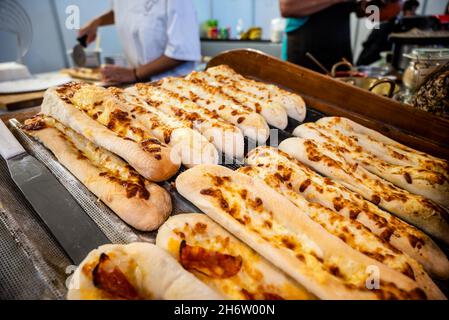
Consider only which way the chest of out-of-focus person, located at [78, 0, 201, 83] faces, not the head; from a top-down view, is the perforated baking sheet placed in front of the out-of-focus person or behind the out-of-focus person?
in front

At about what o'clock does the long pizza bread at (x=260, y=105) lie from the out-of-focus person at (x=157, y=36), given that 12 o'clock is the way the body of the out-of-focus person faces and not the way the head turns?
The long pizza bread is roughly at 10 o'clock from the out-of-focus person.

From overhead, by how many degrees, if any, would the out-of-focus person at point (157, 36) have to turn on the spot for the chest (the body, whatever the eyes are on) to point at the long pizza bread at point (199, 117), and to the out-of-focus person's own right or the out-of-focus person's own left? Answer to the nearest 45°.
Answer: approximately 45° to the out-of-focus person's own left

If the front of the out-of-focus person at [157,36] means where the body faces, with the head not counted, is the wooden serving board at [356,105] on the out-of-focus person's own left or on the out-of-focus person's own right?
on the out-of-focus person's own left

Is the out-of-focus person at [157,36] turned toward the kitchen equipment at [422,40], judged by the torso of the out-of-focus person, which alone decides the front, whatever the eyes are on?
no

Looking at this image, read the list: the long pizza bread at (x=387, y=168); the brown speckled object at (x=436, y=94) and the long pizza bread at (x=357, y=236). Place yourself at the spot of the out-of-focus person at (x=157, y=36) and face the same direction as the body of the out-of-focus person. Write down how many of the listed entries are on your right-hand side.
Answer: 0

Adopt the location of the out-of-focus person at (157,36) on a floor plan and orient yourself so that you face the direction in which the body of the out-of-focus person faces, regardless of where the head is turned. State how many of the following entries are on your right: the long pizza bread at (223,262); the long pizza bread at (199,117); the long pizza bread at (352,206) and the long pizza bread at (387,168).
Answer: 0

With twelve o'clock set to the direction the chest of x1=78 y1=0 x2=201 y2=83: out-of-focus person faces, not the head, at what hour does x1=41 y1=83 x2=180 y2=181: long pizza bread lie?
The long pizza bread is roughly at 11 o'clock from the out-of-focus person.

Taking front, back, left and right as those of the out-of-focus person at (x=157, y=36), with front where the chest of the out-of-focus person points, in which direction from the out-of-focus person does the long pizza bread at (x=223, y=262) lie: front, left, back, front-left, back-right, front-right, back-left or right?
front-left

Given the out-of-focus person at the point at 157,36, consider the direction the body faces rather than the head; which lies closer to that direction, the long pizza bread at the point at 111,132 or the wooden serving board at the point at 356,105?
the long pizza bread

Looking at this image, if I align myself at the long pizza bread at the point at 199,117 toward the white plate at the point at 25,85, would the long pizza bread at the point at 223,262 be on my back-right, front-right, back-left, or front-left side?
back-left

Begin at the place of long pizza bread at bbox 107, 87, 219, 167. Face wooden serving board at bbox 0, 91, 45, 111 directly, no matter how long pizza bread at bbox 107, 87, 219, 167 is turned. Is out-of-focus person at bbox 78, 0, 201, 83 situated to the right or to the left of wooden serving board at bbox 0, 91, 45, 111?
right

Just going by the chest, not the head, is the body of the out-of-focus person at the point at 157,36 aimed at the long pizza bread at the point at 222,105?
no

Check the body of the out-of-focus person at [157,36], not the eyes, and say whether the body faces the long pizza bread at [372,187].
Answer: no

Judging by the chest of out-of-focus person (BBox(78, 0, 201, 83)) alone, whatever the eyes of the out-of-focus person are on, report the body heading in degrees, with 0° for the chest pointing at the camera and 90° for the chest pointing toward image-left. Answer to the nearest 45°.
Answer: approximately 45°
